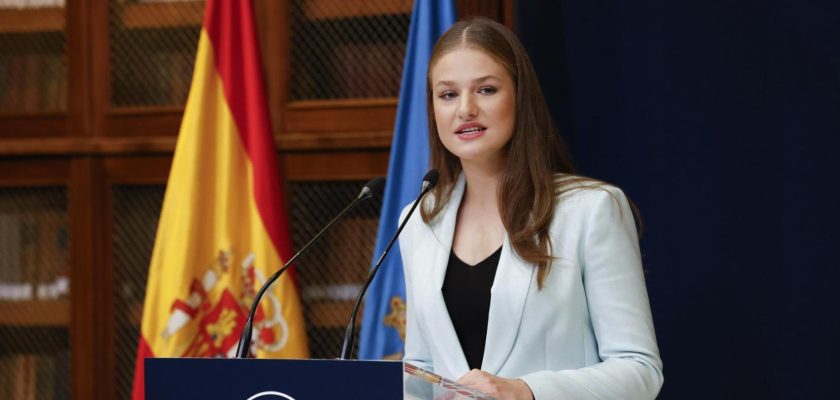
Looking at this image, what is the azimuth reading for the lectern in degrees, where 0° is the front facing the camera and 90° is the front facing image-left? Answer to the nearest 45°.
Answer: approximately 45°

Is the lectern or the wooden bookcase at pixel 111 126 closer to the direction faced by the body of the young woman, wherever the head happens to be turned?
the lectern

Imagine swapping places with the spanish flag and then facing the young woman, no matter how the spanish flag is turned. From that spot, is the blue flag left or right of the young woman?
left

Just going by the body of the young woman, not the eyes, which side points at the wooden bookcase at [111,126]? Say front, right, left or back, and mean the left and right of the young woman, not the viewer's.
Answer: right

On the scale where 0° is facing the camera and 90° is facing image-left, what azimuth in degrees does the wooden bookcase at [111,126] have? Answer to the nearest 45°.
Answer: approximately 0°

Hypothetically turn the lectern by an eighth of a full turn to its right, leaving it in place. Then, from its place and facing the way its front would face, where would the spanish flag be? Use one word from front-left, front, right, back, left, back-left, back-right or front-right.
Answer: right

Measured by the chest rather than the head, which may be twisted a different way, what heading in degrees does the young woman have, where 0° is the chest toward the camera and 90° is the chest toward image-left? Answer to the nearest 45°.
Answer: approximately 45°

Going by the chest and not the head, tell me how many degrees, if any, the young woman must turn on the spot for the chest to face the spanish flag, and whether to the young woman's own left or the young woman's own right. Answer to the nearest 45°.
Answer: approximately 90° to the young woman's own right
